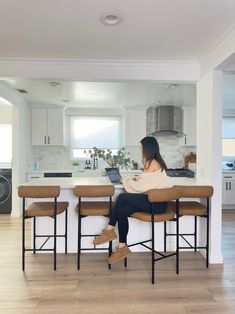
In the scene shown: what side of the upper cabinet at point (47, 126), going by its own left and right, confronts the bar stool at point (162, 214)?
front

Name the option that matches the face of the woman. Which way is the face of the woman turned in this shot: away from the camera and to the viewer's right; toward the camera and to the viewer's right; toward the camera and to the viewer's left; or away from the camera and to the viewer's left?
away from the camera and to the viewer's left

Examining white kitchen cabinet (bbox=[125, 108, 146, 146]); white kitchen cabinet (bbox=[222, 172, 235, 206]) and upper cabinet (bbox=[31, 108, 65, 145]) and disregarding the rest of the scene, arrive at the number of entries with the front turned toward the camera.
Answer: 3

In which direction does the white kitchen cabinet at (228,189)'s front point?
toward the camera

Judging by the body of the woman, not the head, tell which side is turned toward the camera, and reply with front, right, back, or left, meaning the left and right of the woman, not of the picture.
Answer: left

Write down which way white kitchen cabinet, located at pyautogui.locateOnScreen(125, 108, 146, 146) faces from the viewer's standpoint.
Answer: facing the viewer

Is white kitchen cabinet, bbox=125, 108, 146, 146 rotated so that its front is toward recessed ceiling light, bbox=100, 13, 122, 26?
yes

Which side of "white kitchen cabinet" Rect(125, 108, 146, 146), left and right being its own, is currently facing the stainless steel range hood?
left

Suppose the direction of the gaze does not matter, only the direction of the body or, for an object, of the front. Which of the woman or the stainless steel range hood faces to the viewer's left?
the woman

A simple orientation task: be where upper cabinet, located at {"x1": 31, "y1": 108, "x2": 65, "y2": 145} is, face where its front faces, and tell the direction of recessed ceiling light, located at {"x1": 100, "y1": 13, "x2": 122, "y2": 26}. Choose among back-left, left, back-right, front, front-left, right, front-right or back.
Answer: front

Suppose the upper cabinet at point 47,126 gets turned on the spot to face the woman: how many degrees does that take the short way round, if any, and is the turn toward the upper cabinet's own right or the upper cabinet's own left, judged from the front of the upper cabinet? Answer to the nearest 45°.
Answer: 0° — it already faces them

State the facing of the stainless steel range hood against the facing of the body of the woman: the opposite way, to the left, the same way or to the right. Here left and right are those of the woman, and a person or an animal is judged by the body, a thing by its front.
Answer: to the left
